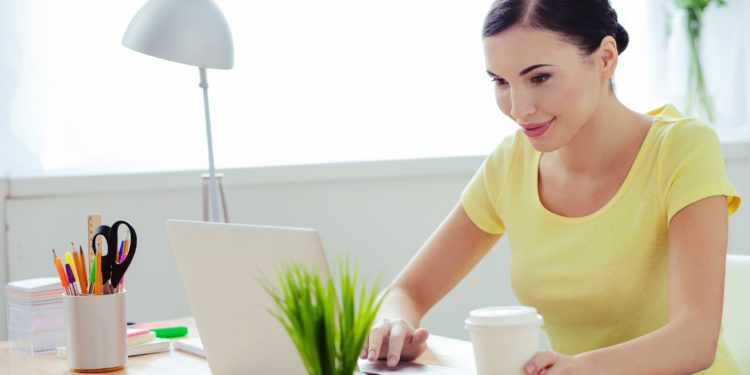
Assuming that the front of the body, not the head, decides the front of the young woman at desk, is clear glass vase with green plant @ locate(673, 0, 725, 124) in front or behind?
behind

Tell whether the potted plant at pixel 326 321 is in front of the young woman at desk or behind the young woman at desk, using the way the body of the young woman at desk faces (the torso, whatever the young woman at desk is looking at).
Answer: in front

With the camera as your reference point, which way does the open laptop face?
facing away from the viewer and to the right of the viewer

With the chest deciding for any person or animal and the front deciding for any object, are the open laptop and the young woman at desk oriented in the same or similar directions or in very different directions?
very different directions

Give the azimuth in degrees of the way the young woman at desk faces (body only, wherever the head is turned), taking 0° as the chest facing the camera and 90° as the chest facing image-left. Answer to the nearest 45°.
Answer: approximately 45°

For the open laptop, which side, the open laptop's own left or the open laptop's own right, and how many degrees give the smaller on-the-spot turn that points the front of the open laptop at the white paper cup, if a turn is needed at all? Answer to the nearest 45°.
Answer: approximately 90° to the open laptop's own right

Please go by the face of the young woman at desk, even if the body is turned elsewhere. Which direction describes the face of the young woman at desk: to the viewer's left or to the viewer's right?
to the viewer's left

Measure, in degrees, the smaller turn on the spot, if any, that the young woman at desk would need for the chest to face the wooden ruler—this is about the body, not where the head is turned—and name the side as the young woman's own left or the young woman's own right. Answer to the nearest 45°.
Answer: approximately 45° to the young woman's own right

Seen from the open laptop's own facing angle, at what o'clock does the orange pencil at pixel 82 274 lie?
The orange pencil is roughly at 9 o'clock from the open laptop.
